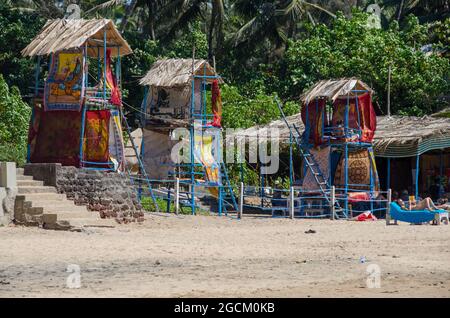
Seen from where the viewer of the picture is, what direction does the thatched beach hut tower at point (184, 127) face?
facing the viewer and to the right of the viewer

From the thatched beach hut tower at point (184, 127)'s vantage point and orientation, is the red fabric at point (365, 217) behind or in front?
in front

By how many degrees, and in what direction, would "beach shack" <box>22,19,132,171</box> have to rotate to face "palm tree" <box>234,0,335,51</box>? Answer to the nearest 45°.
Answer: approximately 90° to its left

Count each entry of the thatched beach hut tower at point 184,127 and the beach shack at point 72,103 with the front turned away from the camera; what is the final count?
0

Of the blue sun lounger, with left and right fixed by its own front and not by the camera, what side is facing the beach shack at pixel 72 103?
back

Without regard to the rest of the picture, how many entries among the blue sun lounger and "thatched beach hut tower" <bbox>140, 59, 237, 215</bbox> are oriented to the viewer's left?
0

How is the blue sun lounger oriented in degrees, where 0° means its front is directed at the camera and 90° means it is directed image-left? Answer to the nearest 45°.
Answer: approximately 270°
